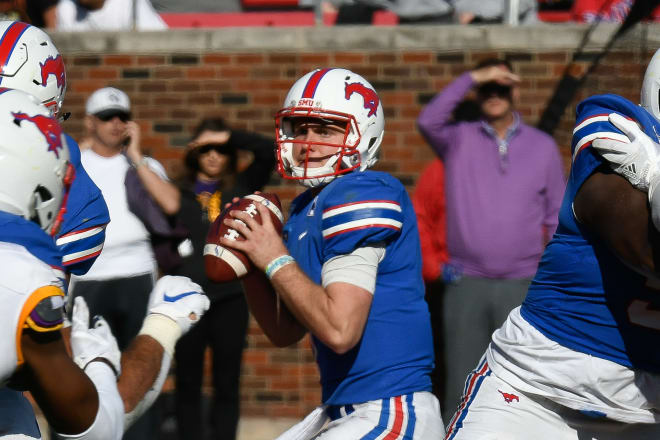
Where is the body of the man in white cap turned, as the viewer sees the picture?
toward the camera

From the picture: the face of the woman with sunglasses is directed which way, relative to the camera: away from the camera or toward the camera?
toward the camera

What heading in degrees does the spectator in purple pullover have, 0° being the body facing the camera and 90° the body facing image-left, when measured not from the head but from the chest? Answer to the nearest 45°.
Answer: approximately 0°

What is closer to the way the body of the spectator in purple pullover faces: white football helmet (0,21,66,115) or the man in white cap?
the white football helmet

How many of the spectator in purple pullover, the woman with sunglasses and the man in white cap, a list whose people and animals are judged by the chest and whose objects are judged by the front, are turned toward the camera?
3

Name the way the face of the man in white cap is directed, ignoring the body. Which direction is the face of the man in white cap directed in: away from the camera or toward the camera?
toward the camera

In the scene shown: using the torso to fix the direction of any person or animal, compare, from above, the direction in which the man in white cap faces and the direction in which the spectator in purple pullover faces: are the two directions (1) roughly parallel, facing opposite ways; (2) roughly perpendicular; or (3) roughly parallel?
roughly parallel

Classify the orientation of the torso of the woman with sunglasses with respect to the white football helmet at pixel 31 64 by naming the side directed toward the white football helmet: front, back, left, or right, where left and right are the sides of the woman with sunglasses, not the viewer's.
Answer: front

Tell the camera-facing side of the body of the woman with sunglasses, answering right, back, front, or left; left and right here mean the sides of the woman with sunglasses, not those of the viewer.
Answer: front

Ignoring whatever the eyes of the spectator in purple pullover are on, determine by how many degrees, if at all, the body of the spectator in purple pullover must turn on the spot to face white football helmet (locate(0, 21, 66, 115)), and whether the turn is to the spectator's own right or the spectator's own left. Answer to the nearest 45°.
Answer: approximately 45° to the spectator's own right
